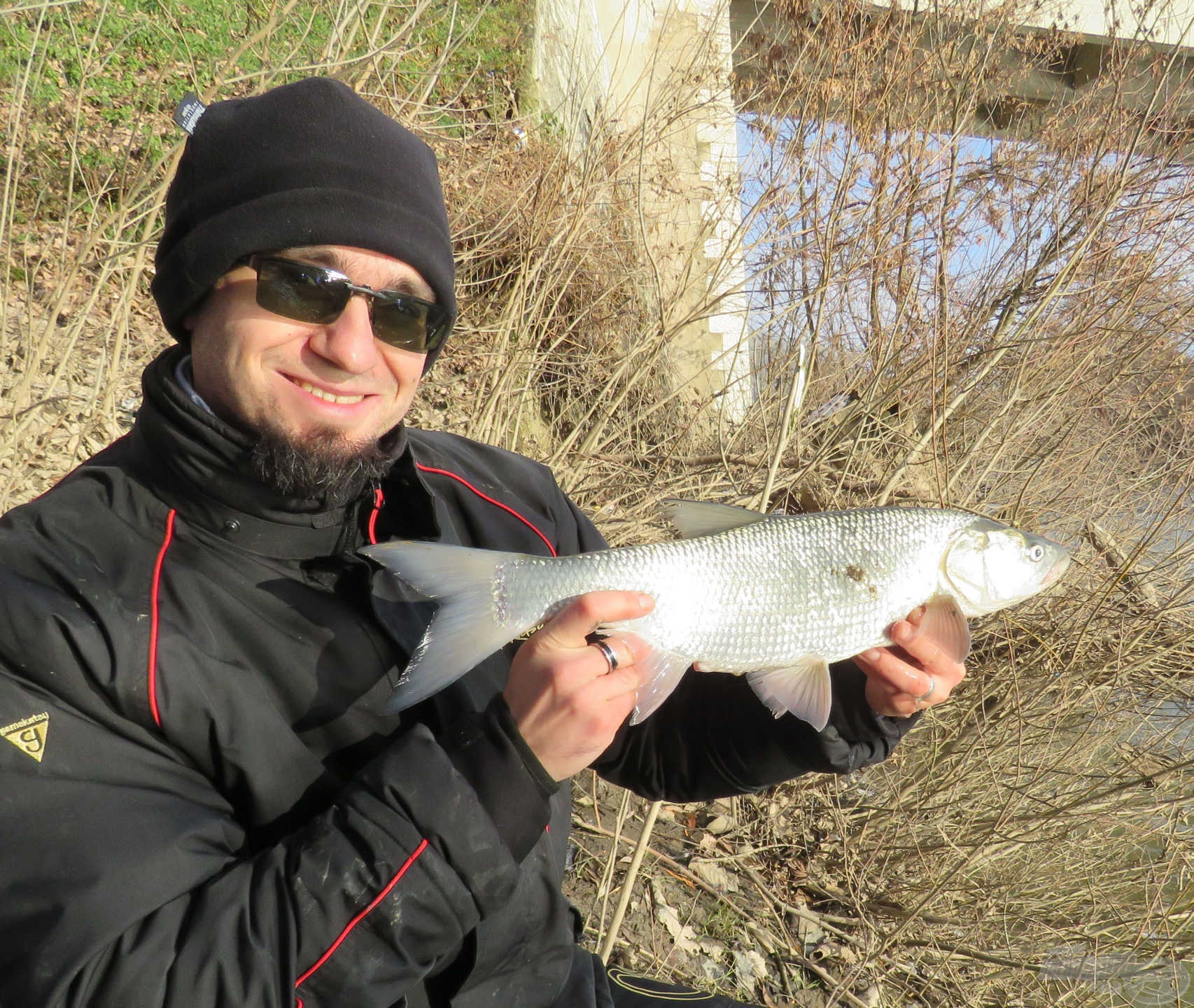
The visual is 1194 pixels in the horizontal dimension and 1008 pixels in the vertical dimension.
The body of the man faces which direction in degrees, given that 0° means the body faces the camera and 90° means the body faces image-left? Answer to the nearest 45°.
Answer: approximately 315°

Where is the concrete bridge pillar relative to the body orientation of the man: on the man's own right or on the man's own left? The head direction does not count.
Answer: on the man's own left
